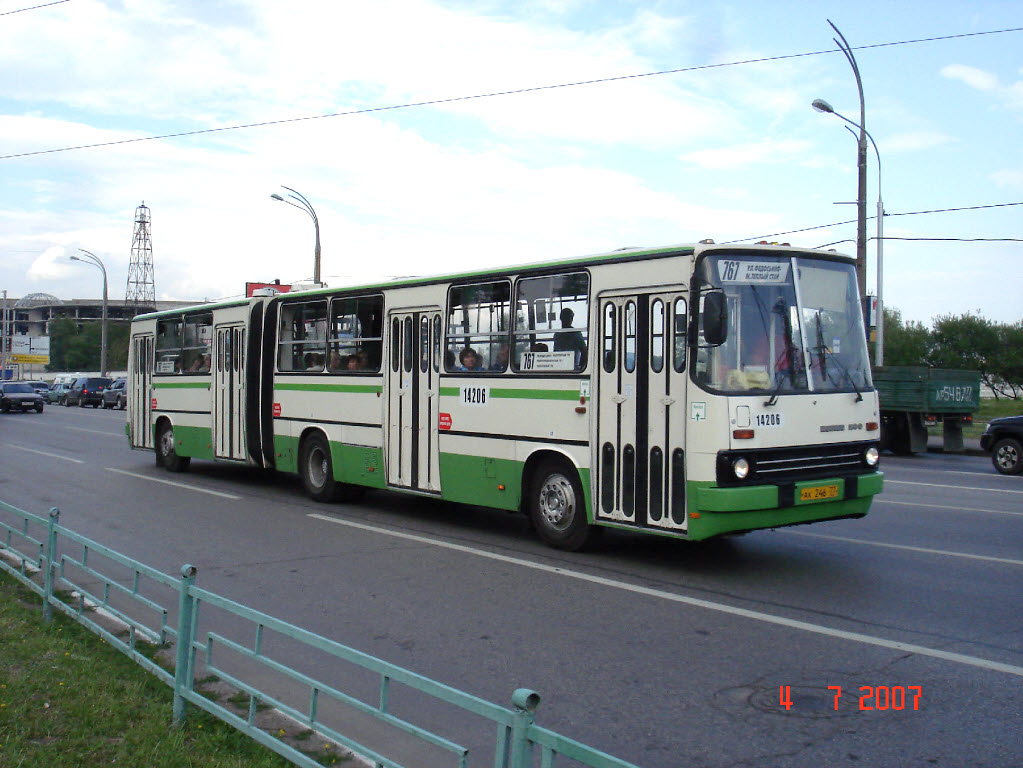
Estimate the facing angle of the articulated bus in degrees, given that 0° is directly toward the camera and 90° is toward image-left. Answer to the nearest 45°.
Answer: approximately 315°

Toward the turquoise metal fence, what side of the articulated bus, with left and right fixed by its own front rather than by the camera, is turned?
right

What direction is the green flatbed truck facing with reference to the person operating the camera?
facing away from the viewer and to the left of the viewer

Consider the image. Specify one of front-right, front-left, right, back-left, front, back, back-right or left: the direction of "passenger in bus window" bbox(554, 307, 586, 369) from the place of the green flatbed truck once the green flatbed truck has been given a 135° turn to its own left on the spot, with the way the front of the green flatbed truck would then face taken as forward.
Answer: front

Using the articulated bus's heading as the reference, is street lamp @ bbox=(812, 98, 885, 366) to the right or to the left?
on its left

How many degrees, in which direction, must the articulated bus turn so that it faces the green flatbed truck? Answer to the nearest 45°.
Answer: approximately 90° to its left

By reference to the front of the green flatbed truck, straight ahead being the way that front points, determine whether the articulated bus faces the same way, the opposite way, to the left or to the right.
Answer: the opposite way

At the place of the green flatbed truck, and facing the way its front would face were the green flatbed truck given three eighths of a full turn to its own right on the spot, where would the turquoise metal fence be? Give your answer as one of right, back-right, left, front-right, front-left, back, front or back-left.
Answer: right

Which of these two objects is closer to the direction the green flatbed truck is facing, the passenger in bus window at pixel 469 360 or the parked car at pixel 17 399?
the parked car

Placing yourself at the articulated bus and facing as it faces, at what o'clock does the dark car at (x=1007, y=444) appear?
The dark car is roughly at 9 o'clock from the articulated bus.

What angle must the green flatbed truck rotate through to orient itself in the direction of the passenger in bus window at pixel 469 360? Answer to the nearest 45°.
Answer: approximately 135° to its left

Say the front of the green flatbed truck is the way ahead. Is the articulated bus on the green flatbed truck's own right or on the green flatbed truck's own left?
on the green flatbed truck's own left
